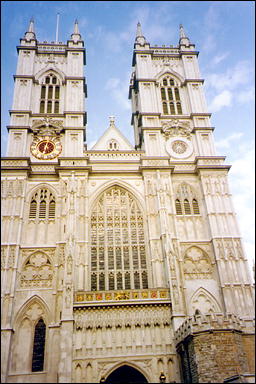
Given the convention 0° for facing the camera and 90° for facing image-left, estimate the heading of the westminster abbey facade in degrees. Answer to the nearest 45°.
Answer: approximately 0°
